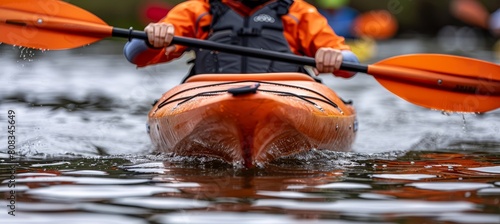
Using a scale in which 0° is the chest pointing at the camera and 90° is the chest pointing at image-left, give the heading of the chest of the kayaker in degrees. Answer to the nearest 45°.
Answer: approximately 0°

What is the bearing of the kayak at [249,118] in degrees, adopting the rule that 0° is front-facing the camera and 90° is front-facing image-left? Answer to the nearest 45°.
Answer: approximately 0°
